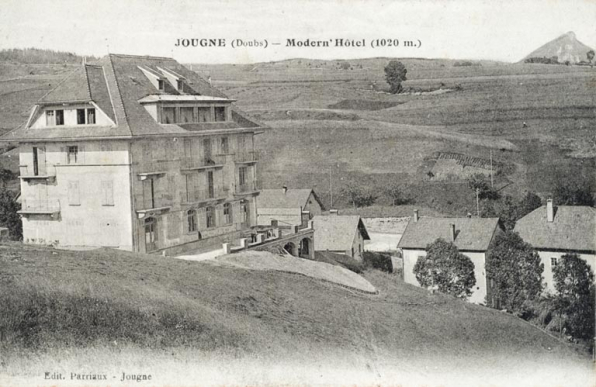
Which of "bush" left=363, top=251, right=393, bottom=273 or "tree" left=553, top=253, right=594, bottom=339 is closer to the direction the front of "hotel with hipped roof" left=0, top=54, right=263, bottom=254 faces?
the tree

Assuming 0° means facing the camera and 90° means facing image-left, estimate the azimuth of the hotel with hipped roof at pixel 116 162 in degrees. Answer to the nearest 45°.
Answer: approximately 315°

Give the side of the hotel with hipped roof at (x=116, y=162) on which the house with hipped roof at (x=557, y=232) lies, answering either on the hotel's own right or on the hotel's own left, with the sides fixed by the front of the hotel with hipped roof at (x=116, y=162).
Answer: on the hotel's own left

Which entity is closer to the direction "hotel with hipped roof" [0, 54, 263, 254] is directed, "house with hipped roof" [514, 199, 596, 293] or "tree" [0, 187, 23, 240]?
the house with hipped roof

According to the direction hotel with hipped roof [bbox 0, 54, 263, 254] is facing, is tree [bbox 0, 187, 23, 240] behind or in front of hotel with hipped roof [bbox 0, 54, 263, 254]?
behind

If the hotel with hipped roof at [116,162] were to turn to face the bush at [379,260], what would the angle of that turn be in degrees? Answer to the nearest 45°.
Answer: approximately 90° to its left

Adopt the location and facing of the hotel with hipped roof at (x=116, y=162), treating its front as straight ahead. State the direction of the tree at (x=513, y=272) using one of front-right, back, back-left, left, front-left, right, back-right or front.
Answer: front-left

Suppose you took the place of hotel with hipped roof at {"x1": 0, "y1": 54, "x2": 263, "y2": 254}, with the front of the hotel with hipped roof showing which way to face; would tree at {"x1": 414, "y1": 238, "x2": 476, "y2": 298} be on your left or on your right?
on your left

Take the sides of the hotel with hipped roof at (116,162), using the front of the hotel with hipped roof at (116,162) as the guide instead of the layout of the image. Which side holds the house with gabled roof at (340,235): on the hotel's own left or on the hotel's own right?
on the hotel's own left
